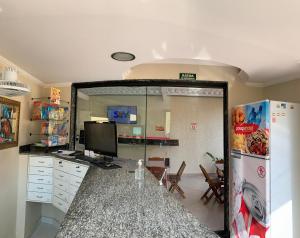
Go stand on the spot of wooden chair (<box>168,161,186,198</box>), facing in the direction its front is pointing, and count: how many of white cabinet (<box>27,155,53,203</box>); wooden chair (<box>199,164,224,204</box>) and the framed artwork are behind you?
1

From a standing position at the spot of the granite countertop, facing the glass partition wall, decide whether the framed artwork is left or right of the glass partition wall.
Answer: left

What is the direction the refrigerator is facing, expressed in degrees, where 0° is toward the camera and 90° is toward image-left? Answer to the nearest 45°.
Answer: approximately 45°

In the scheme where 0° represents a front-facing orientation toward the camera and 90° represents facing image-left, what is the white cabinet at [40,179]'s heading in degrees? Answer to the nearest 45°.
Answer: approximately 0°

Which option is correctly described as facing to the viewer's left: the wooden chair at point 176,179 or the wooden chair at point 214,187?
the wooden chair at point 176,179

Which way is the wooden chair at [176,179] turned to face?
to the viewer's left

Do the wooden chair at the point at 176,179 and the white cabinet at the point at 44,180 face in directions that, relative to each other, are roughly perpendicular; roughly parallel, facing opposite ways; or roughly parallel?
roughly perpendicular

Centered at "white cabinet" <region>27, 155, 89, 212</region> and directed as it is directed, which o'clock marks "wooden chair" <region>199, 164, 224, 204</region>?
The wooden chair is roughly at 8 o'clock from the white cabinet.

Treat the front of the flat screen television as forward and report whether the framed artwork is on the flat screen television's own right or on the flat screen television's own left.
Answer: on the flat screen television's own right
